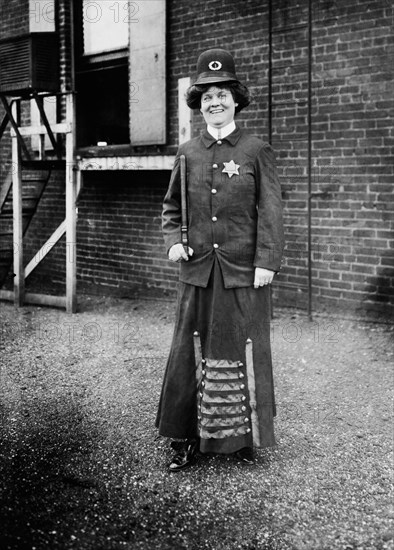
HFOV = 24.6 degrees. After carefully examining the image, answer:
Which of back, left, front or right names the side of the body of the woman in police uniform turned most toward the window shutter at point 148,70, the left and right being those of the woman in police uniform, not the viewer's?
back

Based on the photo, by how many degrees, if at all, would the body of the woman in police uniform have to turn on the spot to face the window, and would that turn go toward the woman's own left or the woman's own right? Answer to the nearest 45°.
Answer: approximately 180°

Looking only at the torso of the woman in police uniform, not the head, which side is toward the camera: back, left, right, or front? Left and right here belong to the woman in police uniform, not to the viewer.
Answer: front

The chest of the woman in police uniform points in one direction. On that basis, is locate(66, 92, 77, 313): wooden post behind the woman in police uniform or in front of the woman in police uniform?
behind
